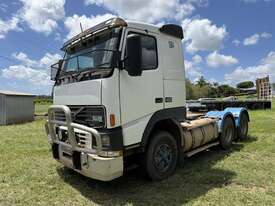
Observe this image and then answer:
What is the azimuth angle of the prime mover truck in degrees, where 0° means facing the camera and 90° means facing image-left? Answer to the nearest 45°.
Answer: approximately 45°

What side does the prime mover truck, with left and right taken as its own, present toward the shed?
right
